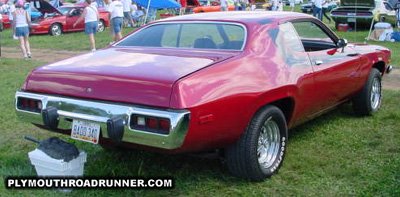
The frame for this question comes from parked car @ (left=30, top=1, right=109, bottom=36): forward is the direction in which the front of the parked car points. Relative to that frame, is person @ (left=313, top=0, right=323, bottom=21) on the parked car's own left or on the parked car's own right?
on the parked car's own left

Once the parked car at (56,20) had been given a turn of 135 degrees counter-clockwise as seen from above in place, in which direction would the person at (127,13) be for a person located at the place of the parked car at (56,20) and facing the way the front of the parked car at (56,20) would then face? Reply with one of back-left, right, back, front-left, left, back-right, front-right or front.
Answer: front

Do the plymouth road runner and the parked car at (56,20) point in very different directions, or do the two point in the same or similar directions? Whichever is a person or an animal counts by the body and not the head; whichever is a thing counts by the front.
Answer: very different directions

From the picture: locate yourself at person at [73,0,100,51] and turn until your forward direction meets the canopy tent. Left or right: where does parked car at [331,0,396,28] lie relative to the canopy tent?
right

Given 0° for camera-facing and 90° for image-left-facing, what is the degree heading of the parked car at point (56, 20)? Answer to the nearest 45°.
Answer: approximately 45°

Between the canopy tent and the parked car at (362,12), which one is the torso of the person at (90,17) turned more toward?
the canopy tent

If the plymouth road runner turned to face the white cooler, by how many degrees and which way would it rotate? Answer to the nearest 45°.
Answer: approximately 135° to its left

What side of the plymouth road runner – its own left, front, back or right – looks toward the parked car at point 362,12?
front

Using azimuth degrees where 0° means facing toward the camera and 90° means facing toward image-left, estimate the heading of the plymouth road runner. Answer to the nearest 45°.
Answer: approximately 225°
